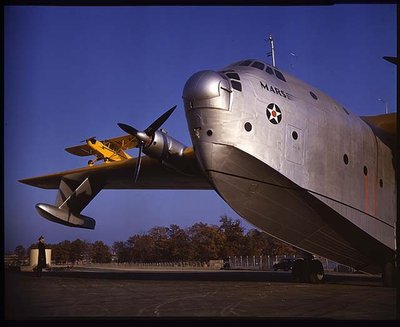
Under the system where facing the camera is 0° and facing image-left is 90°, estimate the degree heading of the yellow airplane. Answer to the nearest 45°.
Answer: approximately 45°

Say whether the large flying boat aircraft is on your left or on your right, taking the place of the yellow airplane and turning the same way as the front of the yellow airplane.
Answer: on your left

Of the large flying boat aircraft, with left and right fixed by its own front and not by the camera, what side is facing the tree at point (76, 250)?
right
